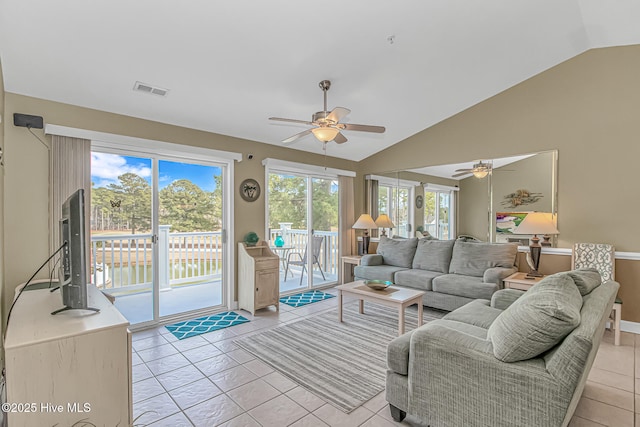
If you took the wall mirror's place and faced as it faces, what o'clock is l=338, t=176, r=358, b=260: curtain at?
The curtain is roughly at 2 o'clock from the wall mirror.

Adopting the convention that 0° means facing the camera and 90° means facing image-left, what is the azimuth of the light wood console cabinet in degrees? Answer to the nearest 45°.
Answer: approximately 270°

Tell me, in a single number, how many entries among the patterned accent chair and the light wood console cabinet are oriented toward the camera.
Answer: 1

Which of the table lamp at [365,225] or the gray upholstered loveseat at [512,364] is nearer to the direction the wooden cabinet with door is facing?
the gray upholstered loveseat

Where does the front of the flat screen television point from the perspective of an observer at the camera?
facing to the right of the viewer

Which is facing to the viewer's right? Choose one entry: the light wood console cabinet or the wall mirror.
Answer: the light wood console cabinet

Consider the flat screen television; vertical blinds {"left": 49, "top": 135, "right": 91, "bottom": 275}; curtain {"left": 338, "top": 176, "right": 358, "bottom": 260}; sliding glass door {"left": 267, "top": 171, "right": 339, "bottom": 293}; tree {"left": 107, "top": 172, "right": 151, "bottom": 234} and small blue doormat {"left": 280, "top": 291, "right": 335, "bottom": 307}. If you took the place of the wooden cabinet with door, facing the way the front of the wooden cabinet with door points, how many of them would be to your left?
3

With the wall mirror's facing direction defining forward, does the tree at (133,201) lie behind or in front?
in front

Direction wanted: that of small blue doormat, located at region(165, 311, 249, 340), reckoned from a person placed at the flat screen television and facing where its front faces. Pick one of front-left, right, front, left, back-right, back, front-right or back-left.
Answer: front-left

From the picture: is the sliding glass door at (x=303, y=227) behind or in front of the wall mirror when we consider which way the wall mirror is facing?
in front

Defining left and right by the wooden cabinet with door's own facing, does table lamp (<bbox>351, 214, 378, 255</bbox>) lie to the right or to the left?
on its left

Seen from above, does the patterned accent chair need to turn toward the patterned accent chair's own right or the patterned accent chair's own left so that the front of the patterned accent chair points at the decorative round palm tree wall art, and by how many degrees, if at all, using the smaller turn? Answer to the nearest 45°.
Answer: approximately 45° to the patterned accent chair's own right

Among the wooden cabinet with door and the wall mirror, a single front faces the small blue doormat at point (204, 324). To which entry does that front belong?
the wall mirror

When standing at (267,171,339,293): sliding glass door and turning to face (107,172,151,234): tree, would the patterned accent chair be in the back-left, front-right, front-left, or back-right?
back-right
